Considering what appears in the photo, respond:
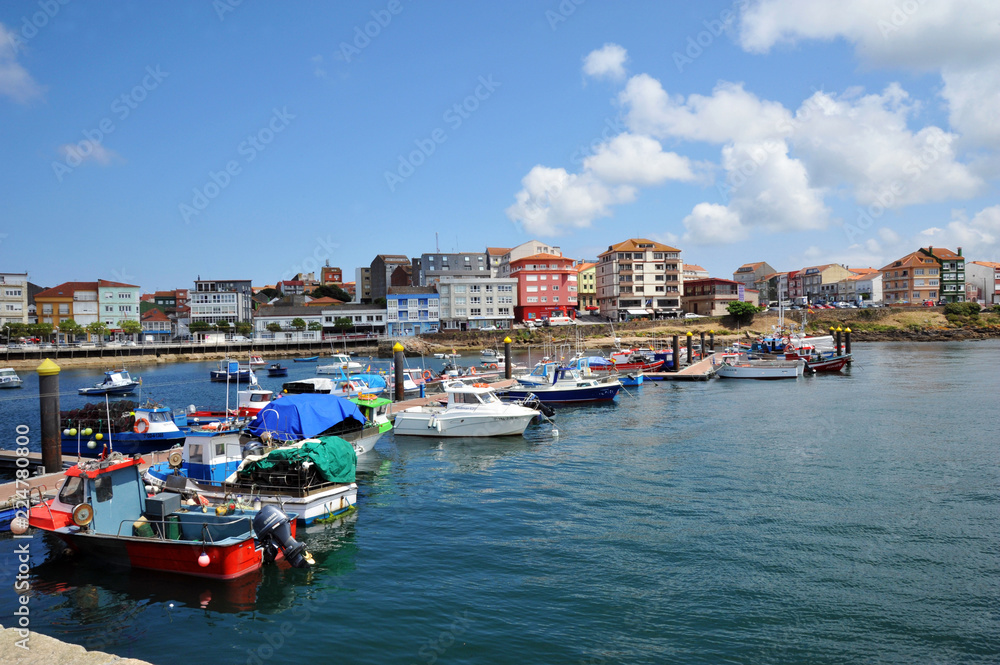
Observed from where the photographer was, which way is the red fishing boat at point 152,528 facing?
facing away from the viewer and to the left of the viewer

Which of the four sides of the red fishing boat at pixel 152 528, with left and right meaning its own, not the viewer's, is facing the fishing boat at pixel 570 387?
right

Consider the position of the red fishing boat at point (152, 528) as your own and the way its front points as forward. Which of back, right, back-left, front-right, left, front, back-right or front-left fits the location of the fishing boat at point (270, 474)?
right

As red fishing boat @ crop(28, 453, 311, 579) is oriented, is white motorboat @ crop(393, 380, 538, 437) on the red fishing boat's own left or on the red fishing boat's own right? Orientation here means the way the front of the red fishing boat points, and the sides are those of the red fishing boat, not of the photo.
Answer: on the red fishing boat's own right

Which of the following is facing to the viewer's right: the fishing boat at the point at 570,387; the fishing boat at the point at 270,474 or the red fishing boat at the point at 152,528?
the fishing boat at the point at 570,387

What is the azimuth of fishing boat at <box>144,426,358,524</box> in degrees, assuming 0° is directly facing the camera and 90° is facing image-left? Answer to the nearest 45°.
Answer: approximately 135°

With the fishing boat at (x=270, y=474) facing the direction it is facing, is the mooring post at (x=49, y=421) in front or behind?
in front

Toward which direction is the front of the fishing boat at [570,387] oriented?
to the viewer's right

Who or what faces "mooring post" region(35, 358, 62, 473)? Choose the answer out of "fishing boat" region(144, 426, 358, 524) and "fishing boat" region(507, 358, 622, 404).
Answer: "fishing boat" region(144, 426, 358, 524)

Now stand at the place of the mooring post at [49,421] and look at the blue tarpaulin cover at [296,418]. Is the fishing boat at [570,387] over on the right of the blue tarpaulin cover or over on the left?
left

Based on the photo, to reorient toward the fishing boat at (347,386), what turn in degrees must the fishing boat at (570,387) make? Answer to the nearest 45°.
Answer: approximately 180°

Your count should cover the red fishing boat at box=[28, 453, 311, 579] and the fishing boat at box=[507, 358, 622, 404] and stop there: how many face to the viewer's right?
1
